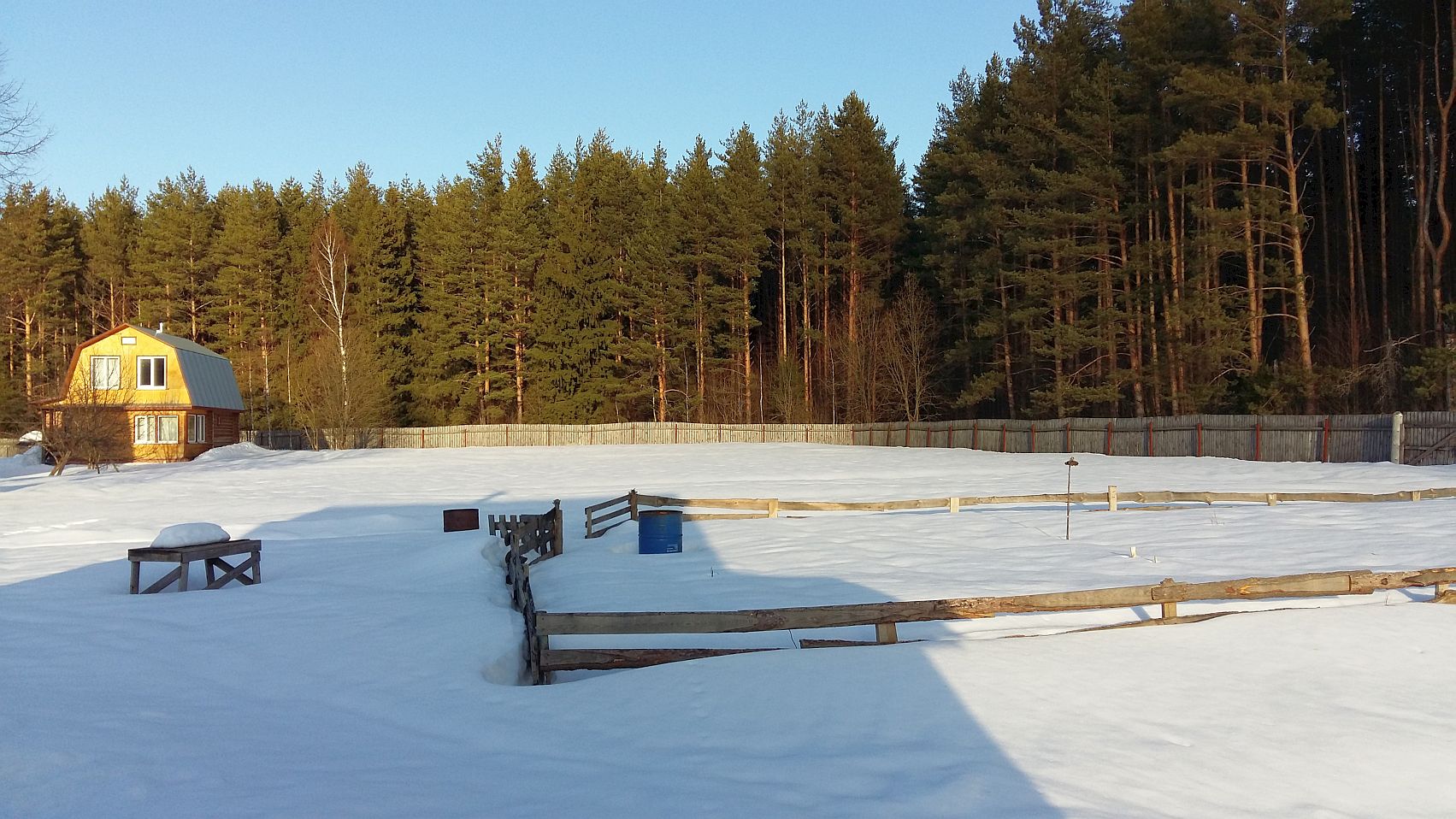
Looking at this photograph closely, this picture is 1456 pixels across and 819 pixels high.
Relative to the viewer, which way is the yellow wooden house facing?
toward the camera

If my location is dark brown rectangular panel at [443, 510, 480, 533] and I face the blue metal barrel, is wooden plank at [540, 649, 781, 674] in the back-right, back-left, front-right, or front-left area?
front-right

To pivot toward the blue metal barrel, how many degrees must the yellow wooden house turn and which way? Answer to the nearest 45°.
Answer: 0° — it already faces it

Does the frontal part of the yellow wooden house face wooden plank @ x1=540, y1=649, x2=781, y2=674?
yes

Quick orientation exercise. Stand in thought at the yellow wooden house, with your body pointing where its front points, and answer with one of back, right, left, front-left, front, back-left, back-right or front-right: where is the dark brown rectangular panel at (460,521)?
front

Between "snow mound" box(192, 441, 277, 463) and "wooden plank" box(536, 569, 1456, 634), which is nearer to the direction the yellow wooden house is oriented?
the wooden plank

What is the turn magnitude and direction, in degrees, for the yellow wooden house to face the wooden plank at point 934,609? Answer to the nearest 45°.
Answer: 0° — it already faces it

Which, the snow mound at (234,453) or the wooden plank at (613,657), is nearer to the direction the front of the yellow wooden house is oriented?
the wooden plank

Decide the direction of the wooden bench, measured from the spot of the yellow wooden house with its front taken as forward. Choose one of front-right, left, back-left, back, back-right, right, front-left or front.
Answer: front

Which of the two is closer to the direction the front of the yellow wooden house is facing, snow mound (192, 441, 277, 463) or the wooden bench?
the wooden bench

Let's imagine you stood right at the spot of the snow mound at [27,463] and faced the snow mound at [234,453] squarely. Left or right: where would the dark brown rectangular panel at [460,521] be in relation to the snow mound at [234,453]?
right

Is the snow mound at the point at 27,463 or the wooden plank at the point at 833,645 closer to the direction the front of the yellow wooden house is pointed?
the wooden plank

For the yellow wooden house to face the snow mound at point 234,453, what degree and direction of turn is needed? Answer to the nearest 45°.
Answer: approximately 45° to its left

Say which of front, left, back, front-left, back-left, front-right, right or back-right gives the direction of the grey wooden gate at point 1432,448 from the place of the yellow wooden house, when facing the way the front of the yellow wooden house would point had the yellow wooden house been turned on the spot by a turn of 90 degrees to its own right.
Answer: back-left

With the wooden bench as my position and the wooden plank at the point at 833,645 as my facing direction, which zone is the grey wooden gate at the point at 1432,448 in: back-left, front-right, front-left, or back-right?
front-left
